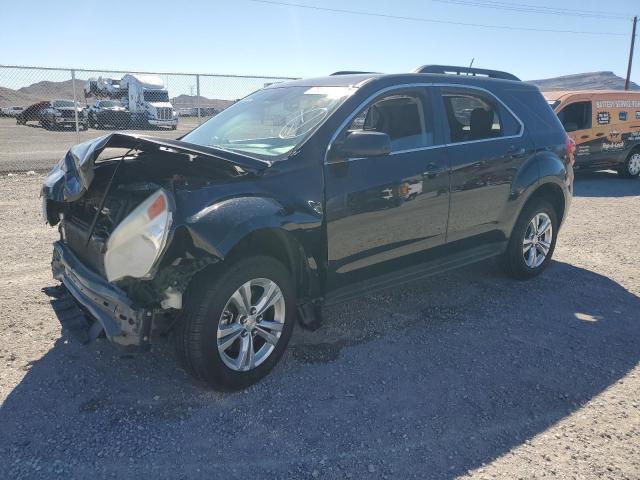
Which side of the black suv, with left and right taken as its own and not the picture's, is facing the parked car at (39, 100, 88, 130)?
right

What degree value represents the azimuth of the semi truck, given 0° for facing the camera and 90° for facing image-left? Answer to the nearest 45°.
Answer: approximately 315°

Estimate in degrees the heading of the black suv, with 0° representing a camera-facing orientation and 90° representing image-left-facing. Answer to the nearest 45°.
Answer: approximately 45°

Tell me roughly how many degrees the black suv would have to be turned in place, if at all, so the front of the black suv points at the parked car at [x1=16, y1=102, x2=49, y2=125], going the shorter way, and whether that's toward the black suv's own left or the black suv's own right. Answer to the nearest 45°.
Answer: approximately 90° to the black suv's own right

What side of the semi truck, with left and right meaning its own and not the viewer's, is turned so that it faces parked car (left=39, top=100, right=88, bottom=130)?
right

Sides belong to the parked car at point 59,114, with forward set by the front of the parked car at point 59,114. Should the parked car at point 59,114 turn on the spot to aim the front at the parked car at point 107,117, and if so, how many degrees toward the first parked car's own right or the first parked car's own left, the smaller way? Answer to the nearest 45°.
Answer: approximately 45° to the first parked car's own left

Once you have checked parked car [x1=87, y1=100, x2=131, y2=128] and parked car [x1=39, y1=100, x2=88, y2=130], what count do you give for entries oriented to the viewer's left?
0

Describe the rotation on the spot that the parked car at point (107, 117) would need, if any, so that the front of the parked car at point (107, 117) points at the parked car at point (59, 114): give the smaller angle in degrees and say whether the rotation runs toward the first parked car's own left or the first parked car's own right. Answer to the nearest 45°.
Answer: approximately 135° to the first parked car's own right

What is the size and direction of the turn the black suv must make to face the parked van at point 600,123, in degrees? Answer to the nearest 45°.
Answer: approximately 180°
